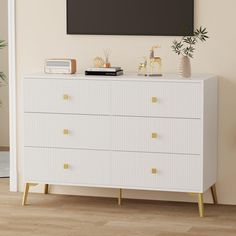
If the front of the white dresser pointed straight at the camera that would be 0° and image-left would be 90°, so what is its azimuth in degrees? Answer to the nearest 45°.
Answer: approximately 0°

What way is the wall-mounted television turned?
toward the camera

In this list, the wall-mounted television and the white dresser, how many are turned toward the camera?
2

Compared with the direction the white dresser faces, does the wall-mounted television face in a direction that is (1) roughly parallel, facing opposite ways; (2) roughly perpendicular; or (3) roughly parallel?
roughly parallel
